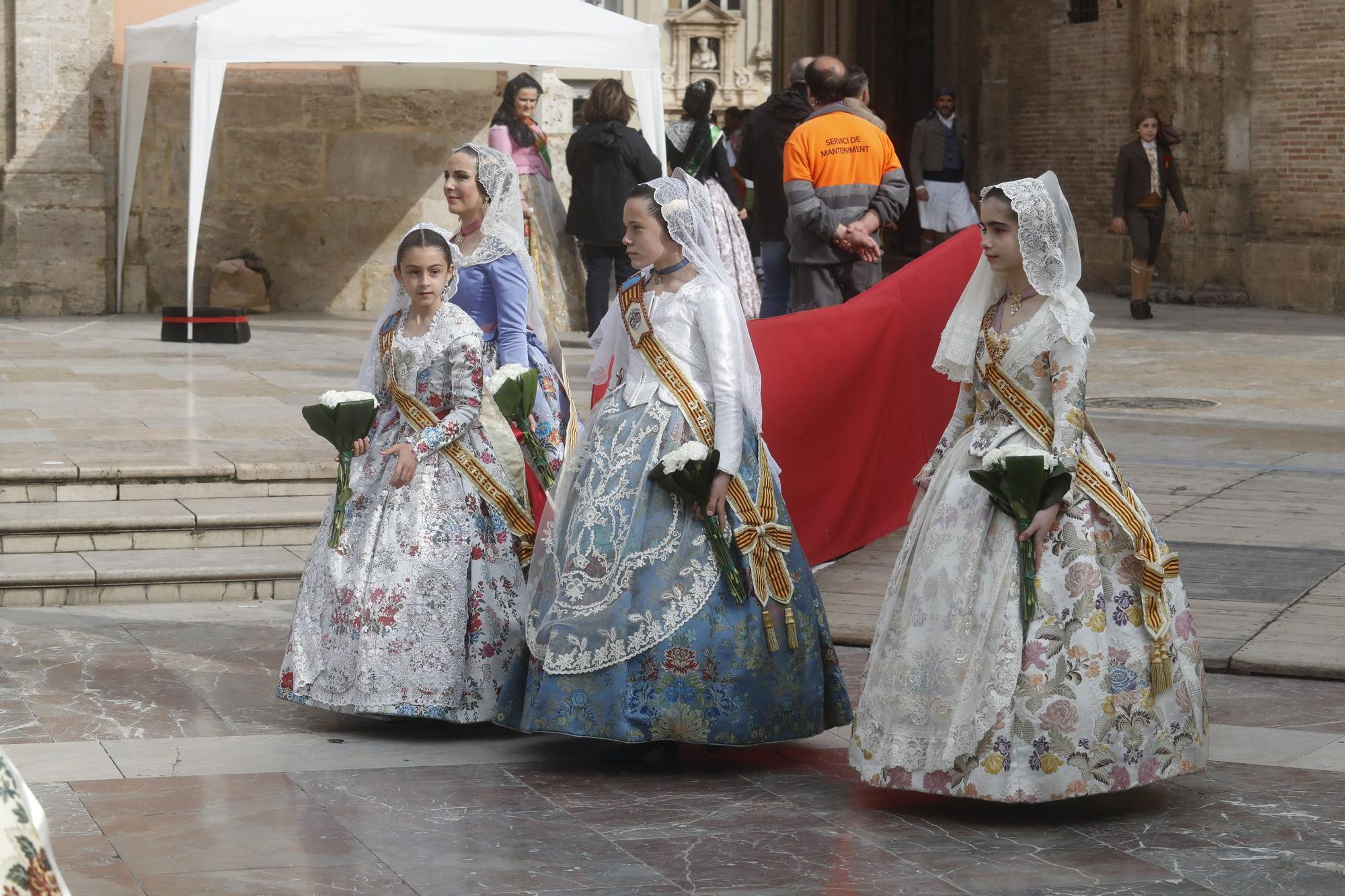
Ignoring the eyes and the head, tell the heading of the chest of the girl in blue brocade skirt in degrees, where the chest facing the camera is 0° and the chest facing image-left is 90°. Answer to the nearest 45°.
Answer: approximately 45°

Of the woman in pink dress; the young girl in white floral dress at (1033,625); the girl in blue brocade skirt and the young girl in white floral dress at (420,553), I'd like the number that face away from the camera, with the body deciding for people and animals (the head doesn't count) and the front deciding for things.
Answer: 0

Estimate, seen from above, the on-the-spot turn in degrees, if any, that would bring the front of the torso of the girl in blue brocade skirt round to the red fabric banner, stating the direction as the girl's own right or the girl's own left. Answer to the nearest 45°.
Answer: approximately 135° to the girl's own right

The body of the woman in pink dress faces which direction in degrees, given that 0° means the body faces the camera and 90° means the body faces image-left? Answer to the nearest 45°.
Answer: approximately 315°

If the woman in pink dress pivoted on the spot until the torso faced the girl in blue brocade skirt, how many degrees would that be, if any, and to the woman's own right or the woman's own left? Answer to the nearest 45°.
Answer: approximately 45° to the woman's own right

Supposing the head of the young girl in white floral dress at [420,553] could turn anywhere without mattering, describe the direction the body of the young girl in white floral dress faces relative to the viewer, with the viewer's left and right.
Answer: facing the viewer and to the left of the viewer

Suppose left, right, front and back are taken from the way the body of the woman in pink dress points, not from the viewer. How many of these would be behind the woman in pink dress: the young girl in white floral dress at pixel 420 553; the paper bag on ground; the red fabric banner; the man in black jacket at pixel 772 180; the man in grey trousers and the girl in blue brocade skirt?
1

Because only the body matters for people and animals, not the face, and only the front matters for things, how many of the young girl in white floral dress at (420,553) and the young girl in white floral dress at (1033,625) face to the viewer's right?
0

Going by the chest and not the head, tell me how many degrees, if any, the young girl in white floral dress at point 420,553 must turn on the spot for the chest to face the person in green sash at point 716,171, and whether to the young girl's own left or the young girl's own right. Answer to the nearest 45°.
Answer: approximately 135° to the young girl's own right

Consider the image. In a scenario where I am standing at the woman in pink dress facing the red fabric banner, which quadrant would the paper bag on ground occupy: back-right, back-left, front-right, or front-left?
back-right

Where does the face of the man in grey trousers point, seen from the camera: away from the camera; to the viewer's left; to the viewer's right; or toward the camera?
away from the camera

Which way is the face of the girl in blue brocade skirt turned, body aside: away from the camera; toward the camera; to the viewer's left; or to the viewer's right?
to the viewer's left

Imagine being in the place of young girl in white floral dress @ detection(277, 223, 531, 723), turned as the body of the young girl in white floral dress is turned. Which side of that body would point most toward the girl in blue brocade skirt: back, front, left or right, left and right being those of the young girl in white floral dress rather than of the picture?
left

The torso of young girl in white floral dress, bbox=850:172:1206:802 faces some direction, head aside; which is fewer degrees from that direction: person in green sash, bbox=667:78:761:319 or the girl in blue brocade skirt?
the girl in blue brocade skirt
